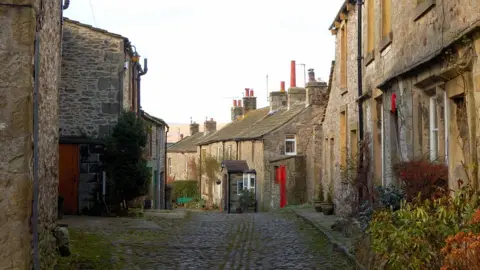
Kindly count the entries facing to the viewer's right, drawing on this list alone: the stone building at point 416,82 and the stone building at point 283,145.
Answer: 0

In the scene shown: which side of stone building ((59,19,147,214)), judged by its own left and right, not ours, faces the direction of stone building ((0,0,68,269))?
right

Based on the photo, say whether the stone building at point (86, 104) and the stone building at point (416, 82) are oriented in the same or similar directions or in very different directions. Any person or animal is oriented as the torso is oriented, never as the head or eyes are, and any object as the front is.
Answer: very different directions

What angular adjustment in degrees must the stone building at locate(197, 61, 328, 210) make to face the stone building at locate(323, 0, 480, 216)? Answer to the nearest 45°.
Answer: approximately 45° to its left

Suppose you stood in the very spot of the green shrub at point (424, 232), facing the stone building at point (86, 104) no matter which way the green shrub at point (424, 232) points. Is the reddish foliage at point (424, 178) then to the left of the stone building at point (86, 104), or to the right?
right

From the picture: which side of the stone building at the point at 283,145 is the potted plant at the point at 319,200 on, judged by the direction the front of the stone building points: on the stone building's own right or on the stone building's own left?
on the stone building's own left

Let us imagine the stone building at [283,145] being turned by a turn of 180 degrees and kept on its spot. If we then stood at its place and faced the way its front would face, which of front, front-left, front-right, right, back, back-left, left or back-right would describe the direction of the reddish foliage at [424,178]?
back-right

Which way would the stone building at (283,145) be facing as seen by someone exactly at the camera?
facing the viewer and to the left of the viewer

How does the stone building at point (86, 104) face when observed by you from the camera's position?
facing to the right of the viewer

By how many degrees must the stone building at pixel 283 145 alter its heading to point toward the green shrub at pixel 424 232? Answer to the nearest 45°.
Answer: approximately 45° to its left

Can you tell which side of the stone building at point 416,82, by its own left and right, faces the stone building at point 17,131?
front

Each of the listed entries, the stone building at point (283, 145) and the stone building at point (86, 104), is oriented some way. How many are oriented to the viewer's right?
1
